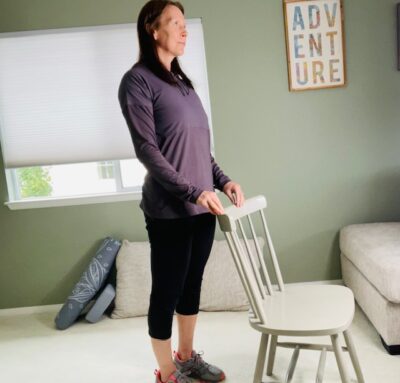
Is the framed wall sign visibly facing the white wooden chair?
yes

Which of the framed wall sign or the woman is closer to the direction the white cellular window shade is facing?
the woman

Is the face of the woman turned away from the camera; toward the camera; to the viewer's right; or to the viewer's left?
to the viewer's right

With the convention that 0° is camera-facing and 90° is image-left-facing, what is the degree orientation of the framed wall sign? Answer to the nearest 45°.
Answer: approximately 0°

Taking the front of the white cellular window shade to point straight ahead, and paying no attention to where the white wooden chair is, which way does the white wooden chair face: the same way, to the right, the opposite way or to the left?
to the left

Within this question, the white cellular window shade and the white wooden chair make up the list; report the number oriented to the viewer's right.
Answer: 1

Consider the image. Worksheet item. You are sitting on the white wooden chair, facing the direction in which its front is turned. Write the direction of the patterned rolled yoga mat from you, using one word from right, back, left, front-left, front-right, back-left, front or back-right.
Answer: back-left

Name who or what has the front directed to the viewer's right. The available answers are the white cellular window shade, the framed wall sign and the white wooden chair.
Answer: the white wooden chair

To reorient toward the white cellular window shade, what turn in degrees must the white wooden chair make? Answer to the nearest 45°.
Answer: approximately 135° to its left

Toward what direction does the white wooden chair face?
to the viewer's right
